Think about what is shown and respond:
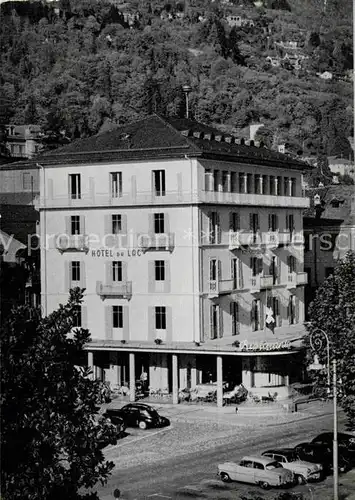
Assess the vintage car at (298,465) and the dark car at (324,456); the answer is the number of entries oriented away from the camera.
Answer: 0

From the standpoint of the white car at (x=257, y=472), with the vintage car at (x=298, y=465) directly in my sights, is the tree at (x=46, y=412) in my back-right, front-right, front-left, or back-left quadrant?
back-right

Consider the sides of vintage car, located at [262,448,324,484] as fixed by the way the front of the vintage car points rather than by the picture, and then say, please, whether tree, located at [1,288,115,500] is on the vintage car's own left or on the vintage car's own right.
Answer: on the vintage car's own right
